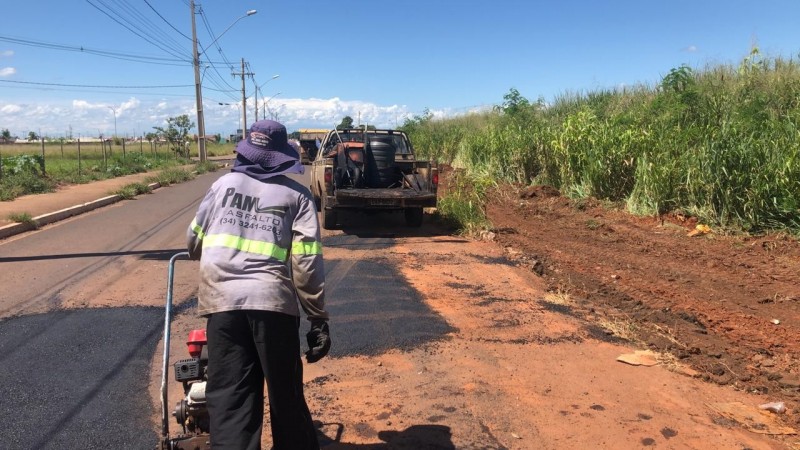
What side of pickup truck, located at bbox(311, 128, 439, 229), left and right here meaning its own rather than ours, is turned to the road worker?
back

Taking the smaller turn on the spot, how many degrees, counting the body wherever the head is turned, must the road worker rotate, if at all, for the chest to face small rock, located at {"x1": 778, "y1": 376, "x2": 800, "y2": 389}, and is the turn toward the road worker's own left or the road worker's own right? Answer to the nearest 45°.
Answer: approximately 90° to the road worker's own right

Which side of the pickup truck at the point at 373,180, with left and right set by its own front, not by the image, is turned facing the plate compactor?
back

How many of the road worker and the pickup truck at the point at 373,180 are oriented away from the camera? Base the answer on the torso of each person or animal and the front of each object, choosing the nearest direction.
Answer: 2

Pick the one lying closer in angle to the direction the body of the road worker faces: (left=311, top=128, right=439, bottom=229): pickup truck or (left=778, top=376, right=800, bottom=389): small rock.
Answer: the pickup truck

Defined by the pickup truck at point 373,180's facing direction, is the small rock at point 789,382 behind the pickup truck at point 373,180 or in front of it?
behind

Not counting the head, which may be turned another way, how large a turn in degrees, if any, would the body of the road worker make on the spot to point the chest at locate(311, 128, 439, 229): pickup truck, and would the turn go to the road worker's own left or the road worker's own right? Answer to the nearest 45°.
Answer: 0° — they already face it

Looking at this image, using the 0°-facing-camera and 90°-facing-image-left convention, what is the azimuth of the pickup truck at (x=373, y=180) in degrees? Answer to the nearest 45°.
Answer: approximately 180°

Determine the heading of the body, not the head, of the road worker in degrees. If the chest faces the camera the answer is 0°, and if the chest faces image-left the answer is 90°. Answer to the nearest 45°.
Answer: approximately 180°
